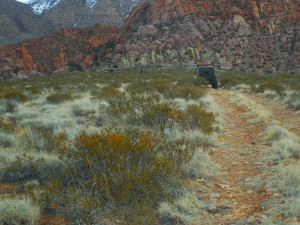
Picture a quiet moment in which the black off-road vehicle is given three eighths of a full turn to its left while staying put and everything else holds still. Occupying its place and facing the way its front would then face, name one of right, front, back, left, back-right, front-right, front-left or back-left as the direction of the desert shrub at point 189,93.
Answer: front-left

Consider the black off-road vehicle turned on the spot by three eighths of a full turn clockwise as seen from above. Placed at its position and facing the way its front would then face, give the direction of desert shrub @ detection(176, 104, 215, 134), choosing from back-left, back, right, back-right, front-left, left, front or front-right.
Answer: front-right

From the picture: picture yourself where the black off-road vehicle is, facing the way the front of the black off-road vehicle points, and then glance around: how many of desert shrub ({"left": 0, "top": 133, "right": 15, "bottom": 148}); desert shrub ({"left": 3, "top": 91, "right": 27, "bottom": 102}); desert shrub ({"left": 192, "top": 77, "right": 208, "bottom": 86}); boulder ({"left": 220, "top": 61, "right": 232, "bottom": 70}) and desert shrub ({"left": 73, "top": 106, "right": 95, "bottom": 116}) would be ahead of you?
1

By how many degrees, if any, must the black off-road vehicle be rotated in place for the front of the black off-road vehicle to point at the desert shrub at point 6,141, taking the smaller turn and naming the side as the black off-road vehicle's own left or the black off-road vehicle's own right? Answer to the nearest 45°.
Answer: approximately 180°

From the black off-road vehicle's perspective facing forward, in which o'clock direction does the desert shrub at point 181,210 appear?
The desert shrub is roughly at 6 o'clock from the black off-road vehicle.

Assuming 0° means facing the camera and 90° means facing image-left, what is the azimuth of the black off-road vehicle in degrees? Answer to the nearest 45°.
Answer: approximately 180°

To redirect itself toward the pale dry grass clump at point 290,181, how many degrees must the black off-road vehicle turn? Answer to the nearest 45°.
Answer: approximately 180°

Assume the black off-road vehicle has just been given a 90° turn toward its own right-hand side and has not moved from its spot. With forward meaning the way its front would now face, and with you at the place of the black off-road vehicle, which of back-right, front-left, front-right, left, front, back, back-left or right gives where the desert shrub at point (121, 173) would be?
right

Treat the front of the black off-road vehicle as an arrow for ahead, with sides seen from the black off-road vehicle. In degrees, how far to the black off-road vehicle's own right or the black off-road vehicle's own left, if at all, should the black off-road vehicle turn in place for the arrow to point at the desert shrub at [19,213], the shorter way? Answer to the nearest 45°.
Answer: approximately 180°

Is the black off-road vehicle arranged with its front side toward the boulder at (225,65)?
yes

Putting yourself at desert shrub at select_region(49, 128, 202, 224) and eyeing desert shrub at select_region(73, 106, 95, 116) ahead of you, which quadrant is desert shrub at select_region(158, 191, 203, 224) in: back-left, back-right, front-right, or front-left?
back-right

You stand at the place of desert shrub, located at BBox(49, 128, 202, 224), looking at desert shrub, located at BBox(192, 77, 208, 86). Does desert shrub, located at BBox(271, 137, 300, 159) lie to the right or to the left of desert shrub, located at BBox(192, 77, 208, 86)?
right

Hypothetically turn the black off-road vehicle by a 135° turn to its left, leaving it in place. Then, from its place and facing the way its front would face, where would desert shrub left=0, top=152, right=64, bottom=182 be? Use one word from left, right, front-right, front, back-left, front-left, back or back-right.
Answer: front-left

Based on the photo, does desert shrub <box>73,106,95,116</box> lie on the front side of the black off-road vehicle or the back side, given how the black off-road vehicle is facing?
on the back side
